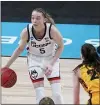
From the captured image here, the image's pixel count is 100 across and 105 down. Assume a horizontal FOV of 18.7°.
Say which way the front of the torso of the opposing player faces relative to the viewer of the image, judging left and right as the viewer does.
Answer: facing away from the viewer and to the left of the viewer

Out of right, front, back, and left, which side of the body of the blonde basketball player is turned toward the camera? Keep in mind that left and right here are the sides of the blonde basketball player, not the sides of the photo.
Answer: front

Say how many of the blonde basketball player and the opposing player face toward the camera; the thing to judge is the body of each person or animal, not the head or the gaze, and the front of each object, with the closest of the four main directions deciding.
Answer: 1

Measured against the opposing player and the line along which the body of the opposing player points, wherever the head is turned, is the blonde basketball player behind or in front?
in front

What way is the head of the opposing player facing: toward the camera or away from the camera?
away from the camera

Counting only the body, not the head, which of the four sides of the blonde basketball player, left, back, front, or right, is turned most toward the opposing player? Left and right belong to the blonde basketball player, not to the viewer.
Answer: front
